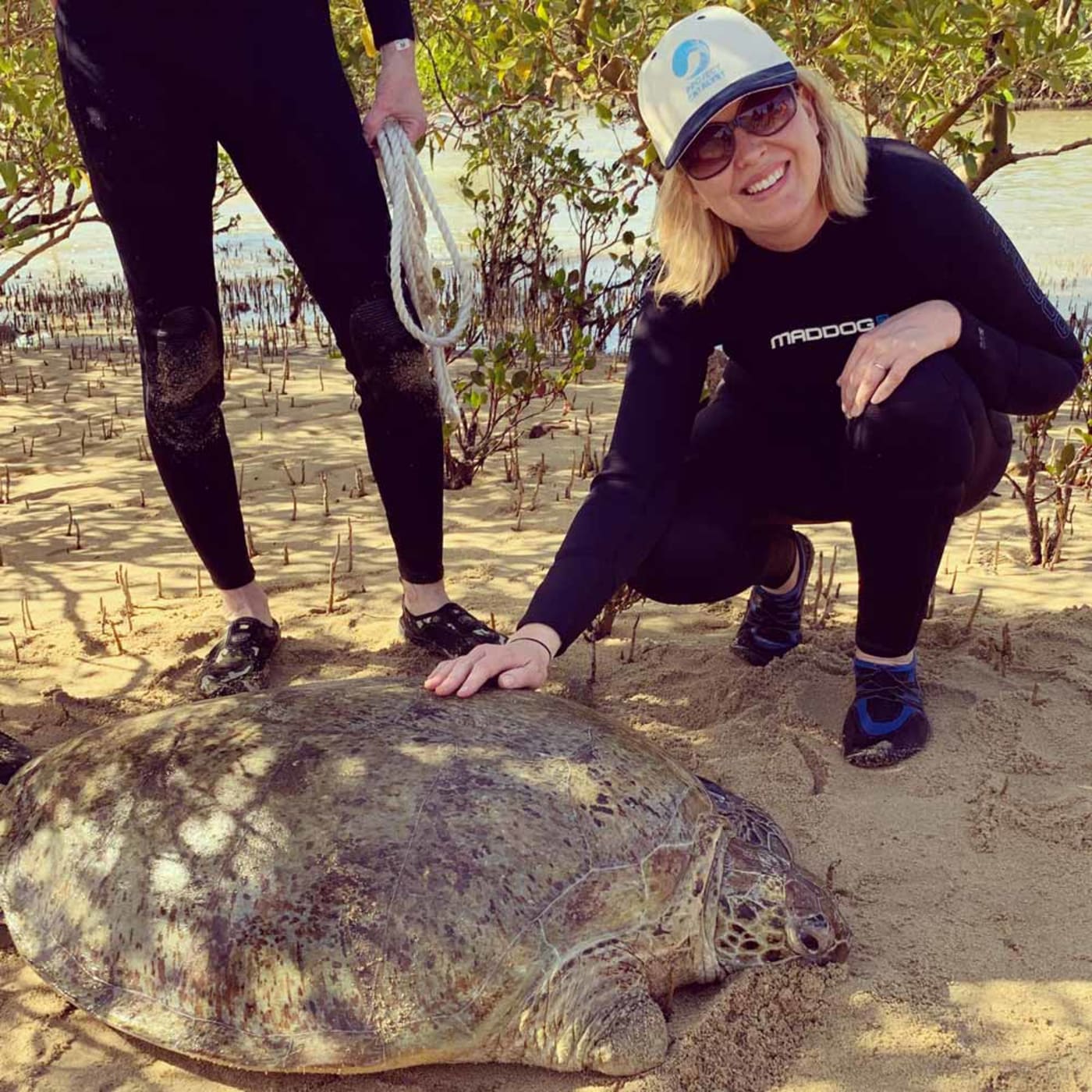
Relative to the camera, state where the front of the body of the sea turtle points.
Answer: to the viewer's right
